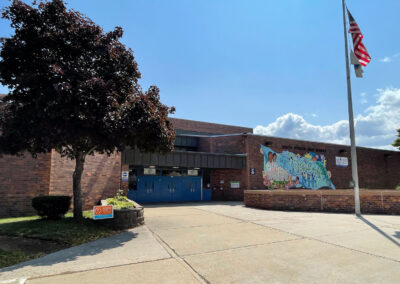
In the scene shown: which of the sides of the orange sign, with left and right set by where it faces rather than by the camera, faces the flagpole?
left

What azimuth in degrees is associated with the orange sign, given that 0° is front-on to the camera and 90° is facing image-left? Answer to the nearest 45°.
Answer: approximately 0°

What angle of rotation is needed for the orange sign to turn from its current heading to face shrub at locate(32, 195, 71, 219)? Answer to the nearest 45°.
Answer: approximately 135° to its right

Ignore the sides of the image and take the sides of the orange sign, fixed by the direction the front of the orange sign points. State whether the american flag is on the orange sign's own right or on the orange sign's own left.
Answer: on the orange sign's own left
